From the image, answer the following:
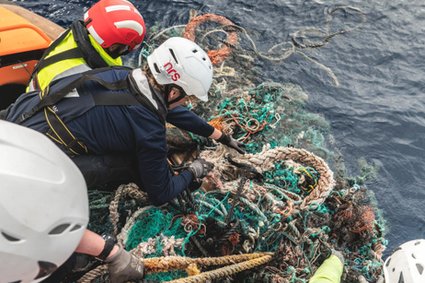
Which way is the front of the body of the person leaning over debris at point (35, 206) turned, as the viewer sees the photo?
to the viewer's right

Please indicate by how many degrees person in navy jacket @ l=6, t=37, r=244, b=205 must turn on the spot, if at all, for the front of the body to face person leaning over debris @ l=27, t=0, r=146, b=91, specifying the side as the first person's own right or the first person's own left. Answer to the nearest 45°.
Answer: approximately 90° to the first person's own left

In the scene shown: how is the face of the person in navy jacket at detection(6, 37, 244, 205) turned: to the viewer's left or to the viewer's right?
to the viewer's right

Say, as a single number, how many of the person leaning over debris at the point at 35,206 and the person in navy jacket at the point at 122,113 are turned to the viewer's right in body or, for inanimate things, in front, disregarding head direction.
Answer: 2

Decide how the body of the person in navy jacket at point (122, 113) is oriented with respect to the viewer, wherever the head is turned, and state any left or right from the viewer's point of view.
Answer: facing to the right of the viewer

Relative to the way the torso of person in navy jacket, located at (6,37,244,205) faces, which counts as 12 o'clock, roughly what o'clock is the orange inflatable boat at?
The orange inflatable boat is roughly at 8 o'clock from the person in navy jacket.
